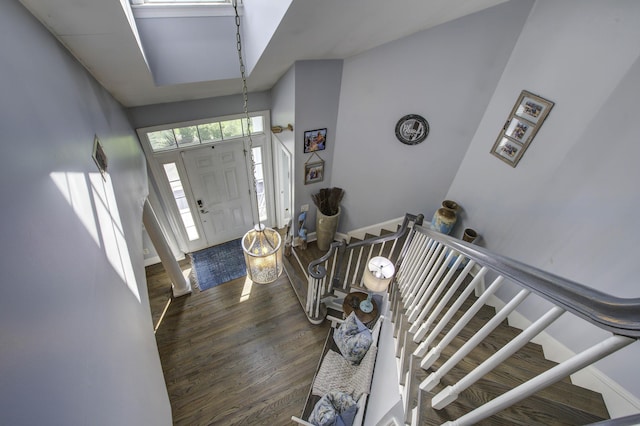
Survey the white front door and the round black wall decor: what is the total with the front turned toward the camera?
2

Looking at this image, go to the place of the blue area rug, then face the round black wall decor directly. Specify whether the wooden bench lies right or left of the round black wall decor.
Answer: right

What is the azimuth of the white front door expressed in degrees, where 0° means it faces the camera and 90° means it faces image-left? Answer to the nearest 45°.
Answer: approximately 0°

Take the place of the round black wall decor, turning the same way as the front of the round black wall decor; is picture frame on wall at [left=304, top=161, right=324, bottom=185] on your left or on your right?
on your right

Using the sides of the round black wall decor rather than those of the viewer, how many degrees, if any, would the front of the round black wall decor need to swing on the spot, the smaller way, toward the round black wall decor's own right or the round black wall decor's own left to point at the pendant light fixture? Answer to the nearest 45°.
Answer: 0° — it already faces it
